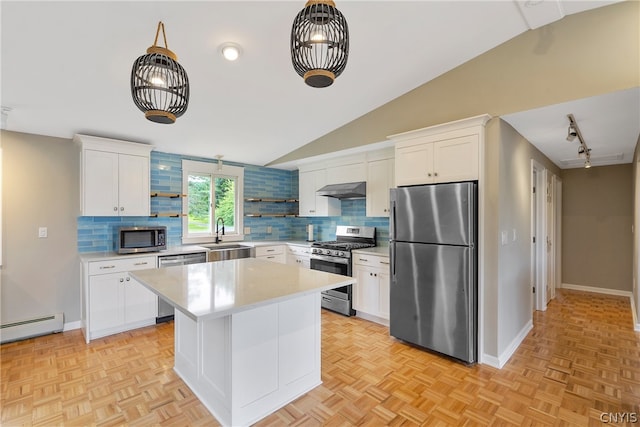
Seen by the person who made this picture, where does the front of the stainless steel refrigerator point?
facing the viewer and to the left of the viewer

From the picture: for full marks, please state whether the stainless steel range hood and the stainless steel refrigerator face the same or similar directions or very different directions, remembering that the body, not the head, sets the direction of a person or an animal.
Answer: same or similar directions

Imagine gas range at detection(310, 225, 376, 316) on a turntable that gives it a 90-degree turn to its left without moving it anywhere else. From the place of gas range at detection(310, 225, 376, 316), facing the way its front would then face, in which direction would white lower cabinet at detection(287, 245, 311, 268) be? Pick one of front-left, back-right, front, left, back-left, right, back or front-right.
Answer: back

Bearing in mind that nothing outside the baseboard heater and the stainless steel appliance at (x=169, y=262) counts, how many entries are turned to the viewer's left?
0

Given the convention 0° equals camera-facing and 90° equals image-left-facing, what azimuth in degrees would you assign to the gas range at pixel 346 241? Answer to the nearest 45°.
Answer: approximately 45°

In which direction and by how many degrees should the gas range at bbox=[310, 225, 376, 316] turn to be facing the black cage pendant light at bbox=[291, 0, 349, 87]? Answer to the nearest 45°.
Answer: approximately 45° to its left

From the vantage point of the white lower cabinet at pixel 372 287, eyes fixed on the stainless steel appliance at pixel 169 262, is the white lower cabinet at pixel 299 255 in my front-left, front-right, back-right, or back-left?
front-right

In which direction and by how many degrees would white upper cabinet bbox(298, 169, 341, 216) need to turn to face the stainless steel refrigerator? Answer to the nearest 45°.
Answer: approximately 90° to its left

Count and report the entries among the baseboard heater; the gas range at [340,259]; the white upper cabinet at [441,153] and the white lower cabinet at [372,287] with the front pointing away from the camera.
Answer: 0

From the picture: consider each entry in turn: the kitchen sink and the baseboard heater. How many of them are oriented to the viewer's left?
0

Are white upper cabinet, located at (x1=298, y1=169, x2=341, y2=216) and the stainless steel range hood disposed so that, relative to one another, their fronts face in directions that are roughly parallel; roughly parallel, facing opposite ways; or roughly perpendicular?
roughly parallel

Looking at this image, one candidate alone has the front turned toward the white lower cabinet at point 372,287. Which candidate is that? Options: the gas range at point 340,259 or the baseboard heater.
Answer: the baseboard heater

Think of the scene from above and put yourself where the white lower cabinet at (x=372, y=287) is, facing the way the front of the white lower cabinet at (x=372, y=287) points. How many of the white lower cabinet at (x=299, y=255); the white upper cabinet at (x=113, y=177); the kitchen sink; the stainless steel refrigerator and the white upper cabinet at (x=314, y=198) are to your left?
1

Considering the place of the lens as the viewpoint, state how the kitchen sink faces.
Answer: facing the viewer and to the right of the viewer

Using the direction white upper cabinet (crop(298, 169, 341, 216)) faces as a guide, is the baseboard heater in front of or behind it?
in front

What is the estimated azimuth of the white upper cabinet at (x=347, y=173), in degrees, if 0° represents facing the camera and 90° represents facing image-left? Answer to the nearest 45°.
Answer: approximately 45°

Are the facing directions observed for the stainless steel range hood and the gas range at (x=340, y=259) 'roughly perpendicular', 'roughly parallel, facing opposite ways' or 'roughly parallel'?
roughly parallel
